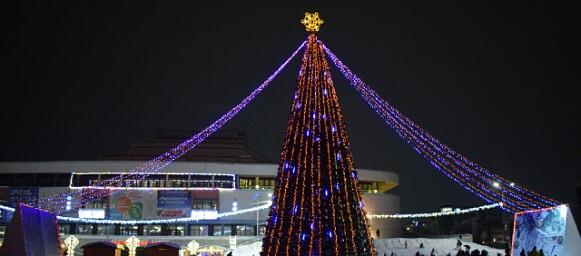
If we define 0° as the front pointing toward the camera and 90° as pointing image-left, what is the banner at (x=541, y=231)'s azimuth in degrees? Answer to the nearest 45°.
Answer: approximately 45°

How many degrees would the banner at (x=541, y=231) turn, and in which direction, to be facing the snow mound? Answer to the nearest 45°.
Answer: approximately 90° to its right
